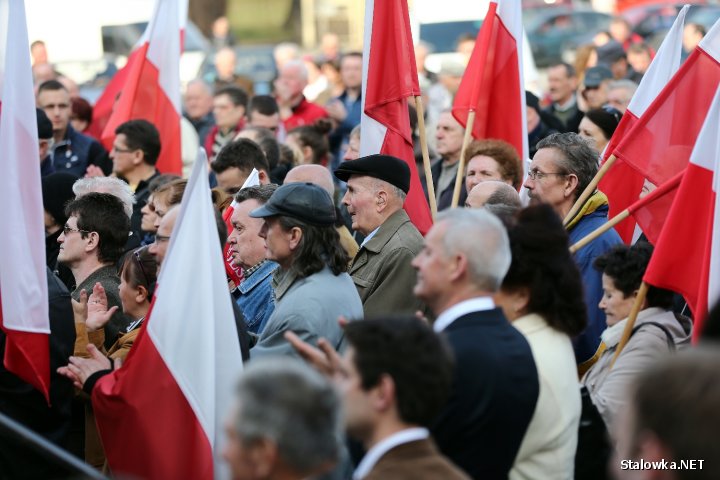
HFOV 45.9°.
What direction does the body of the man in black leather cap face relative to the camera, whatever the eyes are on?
to the viewer's left

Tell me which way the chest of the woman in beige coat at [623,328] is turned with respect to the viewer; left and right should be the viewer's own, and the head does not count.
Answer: facing to the left of the viewer

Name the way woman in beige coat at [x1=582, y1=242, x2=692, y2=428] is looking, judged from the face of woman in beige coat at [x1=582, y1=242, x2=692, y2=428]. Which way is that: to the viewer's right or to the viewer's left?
to the viewer's left

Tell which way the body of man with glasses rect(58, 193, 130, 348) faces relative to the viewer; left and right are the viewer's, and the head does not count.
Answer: facing to the left of the viewer

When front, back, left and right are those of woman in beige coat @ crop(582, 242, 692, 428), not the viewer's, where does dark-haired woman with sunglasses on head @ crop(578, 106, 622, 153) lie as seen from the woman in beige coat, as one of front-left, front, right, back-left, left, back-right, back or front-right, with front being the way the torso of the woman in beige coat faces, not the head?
right

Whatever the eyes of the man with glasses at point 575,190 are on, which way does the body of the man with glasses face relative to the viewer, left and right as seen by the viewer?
facing to the left of the viewer

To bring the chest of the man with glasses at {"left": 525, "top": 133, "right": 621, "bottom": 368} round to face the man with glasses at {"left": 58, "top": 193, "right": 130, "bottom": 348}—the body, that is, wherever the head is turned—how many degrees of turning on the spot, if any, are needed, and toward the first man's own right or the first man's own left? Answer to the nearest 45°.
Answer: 0° — they already face them

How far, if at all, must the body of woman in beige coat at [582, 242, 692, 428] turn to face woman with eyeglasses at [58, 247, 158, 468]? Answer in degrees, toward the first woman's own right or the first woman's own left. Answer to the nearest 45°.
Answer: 0° — they already face them

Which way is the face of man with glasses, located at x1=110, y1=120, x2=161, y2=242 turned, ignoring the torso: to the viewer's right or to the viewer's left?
to the viewer's left

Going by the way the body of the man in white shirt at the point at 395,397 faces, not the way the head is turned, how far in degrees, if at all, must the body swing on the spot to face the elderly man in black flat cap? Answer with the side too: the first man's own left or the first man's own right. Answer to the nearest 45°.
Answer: approximately 90° to the first man's own right

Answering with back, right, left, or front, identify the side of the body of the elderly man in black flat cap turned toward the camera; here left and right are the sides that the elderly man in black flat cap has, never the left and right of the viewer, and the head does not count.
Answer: left
